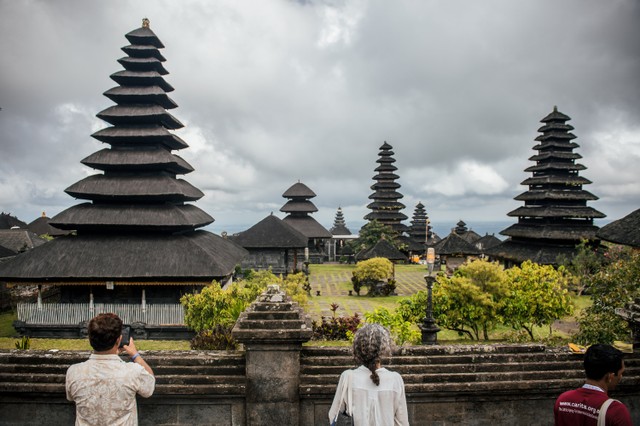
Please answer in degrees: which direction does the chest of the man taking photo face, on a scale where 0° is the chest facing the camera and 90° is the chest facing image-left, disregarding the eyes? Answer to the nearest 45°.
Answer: approximately 180°

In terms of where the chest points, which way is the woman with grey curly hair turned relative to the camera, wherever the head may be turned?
away from the camera

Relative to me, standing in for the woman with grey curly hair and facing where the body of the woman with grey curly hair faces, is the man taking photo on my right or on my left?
on my left

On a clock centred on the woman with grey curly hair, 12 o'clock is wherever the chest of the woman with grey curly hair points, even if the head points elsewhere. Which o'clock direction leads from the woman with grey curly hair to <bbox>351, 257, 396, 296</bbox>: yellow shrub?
The yellow shrub is roughly at 12 o'clock from the woman with grey curly hair.

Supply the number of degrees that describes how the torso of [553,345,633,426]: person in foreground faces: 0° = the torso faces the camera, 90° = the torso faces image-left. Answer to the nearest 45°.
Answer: approximately 225°

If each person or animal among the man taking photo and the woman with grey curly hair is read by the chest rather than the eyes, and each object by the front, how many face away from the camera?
2

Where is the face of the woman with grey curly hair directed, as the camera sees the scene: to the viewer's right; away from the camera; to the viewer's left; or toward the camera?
away from the camera

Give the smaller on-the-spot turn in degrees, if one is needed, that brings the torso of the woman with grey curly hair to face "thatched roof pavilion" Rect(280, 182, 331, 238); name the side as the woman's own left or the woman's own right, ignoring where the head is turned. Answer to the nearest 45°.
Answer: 0° — they already face it
